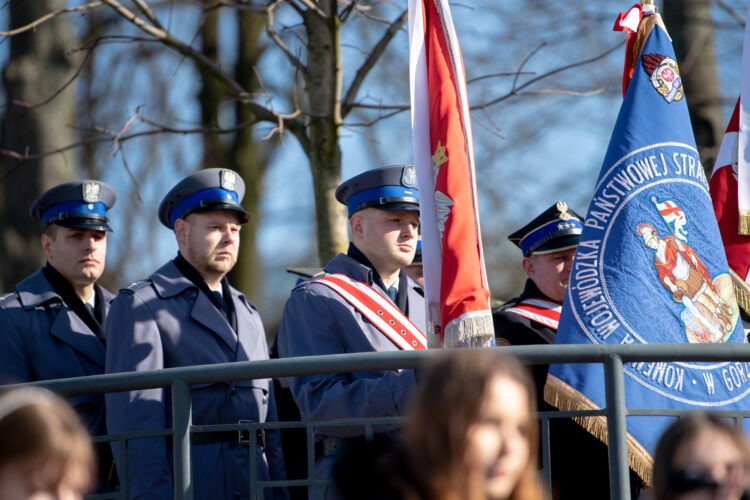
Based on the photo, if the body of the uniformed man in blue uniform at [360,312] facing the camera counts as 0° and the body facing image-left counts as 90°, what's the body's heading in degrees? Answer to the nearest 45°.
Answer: approximately 315°

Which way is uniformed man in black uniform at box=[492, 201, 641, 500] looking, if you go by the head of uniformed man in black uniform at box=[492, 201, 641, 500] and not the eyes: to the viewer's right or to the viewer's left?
to the viewer's right

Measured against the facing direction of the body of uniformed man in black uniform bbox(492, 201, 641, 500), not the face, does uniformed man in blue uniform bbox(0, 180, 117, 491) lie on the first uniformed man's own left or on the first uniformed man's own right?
on the first uniformed man's own right

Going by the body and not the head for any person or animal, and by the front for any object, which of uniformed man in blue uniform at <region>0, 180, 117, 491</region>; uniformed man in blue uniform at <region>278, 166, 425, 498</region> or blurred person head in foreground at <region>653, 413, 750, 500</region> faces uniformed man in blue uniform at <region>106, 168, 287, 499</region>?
uniformed man in blue uniform at <region>0, 180, 117, 491</region>

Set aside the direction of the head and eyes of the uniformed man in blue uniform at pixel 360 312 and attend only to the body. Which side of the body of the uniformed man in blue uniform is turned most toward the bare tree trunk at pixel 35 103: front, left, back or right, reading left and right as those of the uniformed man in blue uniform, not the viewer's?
back

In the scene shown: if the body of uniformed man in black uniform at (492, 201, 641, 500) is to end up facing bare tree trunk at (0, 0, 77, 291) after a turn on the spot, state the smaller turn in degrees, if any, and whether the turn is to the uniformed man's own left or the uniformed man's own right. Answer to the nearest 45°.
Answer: approximately 180°

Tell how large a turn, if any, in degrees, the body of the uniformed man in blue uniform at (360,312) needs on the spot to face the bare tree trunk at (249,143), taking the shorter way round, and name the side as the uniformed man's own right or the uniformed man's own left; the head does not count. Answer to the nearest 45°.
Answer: approximately 135° to the uniformed man's own left

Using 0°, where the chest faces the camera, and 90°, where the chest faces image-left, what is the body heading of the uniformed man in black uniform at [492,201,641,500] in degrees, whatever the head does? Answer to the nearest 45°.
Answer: approximately 315°

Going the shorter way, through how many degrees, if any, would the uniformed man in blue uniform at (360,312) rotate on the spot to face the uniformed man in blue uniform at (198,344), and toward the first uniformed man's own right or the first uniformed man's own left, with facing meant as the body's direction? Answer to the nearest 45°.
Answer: approximately 135° to the first uniformed man's own right
